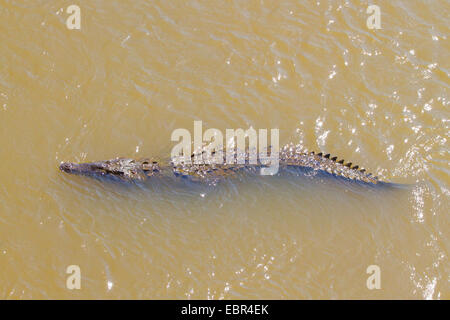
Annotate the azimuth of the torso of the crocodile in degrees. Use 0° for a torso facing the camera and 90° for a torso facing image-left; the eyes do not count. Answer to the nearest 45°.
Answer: approximately 90°
